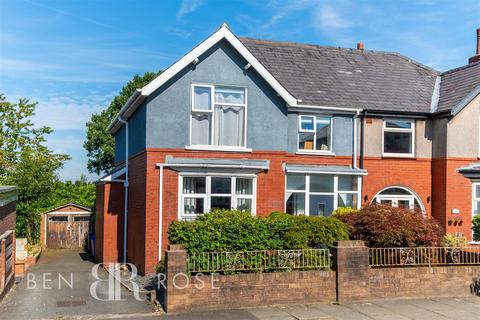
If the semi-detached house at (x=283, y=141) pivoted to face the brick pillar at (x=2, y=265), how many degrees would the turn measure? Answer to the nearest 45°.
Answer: approximately 45° to its right

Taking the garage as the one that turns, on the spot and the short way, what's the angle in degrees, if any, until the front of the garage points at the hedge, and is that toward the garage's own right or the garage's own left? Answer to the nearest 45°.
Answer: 0° — it already faces it

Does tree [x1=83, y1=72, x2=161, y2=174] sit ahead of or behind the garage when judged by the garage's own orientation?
behind

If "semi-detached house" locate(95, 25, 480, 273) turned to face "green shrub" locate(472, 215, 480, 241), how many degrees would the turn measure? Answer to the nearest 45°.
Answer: approximately 90° to its left

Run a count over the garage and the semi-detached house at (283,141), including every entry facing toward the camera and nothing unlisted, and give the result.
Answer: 2

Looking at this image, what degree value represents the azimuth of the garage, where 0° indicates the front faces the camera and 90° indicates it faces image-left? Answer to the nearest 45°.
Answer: approximately 0°

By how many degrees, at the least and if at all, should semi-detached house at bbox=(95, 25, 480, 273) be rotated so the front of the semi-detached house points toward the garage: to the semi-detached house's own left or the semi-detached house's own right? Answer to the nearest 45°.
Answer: approximately 135° to the semi-detached house's own right

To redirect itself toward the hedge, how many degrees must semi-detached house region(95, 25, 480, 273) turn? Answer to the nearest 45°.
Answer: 0° — it already faces it

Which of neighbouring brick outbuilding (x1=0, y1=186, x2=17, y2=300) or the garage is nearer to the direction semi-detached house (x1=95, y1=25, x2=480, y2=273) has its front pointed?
the neighbouring brick outbuilding
